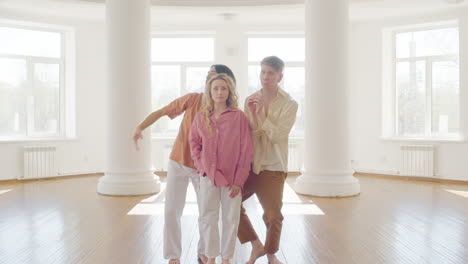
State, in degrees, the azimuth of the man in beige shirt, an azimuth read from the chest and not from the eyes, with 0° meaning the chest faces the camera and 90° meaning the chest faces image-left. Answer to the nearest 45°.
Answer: approximately 45°

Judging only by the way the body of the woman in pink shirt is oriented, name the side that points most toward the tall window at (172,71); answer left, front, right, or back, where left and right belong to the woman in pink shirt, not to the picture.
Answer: back

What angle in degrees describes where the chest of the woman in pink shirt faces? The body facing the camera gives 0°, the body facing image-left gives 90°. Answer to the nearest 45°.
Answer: approximately 0°

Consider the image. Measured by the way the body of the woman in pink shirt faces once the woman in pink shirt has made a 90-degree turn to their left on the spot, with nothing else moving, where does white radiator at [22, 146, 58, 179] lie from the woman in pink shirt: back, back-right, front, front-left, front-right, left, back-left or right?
back-left

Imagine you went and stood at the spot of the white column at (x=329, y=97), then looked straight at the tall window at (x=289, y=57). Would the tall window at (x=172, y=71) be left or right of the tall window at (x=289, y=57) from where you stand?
left

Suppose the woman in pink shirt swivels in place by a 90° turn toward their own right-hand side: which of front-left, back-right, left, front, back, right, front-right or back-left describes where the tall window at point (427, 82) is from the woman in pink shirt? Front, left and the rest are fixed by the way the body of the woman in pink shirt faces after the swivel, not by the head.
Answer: back-right
